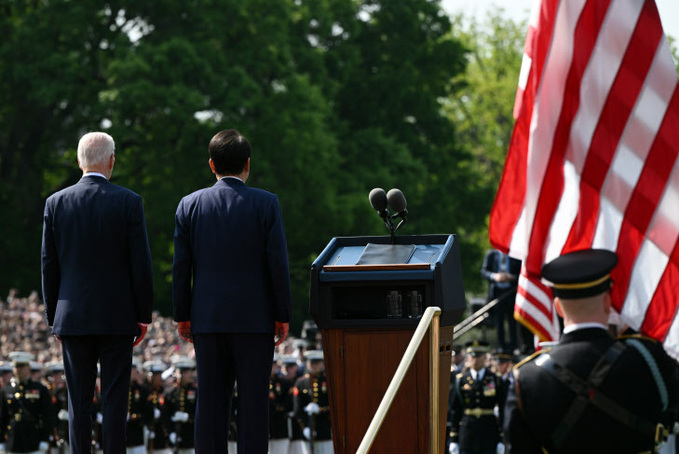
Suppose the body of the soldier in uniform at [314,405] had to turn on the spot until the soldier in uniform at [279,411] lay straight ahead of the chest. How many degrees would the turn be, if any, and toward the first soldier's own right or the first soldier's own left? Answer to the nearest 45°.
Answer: approximately 135° to the first soldier's own right

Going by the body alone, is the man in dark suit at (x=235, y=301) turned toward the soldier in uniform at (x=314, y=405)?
yes

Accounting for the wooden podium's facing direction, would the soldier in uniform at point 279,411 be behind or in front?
in front

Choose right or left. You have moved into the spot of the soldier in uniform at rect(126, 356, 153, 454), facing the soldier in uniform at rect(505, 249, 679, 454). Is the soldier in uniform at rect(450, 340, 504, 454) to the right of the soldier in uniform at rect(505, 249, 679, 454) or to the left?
left

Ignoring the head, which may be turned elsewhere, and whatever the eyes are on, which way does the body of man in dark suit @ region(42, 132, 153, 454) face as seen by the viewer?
away from the camera

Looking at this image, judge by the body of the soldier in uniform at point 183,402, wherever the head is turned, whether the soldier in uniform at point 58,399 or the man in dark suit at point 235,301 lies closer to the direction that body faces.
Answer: the man in dark suit

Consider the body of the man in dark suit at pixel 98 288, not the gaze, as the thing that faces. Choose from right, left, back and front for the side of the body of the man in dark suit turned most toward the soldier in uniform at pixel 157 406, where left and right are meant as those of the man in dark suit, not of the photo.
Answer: front

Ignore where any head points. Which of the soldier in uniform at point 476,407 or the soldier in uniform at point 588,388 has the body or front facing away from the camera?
the soldier in uniform at point 588,388

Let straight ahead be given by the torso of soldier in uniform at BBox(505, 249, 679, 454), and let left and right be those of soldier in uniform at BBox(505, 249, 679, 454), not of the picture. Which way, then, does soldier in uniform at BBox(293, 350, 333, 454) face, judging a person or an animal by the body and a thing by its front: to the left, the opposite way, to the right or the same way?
the opposite way

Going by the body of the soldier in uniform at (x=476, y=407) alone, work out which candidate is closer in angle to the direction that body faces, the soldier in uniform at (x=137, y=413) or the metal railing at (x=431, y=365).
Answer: the metal railing

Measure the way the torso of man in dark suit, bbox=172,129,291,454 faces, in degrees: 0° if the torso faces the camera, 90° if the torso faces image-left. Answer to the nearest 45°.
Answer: approximately 180°

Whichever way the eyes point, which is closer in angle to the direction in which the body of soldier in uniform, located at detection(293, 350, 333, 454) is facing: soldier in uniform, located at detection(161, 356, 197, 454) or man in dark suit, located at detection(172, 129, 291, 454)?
the man in dark suit

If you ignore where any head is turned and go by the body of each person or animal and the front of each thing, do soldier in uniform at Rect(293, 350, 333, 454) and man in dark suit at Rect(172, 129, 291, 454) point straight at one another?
yes

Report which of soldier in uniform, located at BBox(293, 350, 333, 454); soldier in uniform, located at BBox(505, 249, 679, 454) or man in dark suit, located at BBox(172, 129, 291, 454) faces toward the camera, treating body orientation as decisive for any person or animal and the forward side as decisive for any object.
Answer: soldier in uniform, located at BBox(293, 350, 333, 454)
